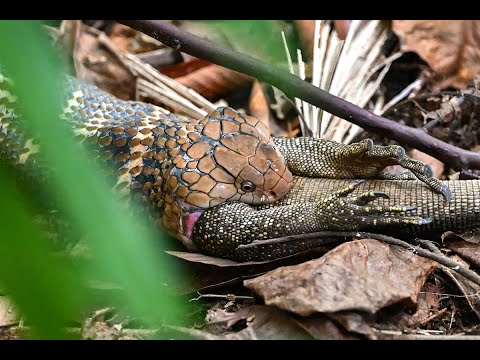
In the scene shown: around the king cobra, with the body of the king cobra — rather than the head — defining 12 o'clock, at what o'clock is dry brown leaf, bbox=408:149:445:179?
The dry brown leaf is roughly at 11 o'clock from the king cobra.

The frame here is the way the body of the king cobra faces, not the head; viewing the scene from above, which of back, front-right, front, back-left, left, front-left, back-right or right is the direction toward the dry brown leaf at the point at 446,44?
front-left

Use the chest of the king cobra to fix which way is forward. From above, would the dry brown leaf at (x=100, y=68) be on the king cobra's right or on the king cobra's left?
on the king cobra's left

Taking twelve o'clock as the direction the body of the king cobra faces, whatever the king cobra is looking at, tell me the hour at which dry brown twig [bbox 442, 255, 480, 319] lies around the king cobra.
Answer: The dry brown twig is roughly at 1 o'clock from the king cobra.

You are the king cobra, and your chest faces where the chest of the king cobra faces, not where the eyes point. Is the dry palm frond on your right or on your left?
on your left

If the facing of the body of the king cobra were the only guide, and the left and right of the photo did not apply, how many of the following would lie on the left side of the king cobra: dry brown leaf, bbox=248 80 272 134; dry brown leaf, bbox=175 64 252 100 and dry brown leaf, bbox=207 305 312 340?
2

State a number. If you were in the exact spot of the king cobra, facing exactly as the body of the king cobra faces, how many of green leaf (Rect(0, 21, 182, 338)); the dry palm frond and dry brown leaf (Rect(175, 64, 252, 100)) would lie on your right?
1

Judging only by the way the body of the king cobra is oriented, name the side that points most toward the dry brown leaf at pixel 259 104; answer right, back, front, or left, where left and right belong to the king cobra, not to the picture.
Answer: left

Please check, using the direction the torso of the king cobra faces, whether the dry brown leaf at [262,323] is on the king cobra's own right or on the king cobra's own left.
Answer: on the king cobra's own right

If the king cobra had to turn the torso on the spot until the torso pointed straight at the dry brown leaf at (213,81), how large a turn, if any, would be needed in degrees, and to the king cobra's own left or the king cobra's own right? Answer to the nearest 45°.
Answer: approximately 90° to the king cobra's own left

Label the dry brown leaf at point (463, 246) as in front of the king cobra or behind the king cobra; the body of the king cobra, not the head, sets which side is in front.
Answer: in front

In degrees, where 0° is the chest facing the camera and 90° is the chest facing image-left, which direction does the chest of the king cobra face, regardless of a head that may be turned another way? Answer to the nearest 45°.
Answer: approximately 270°

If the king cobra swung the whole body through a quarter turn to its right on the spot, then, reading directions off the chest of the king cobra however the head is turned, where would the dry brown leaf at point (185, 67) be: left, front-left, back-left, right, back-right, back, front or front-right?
back
